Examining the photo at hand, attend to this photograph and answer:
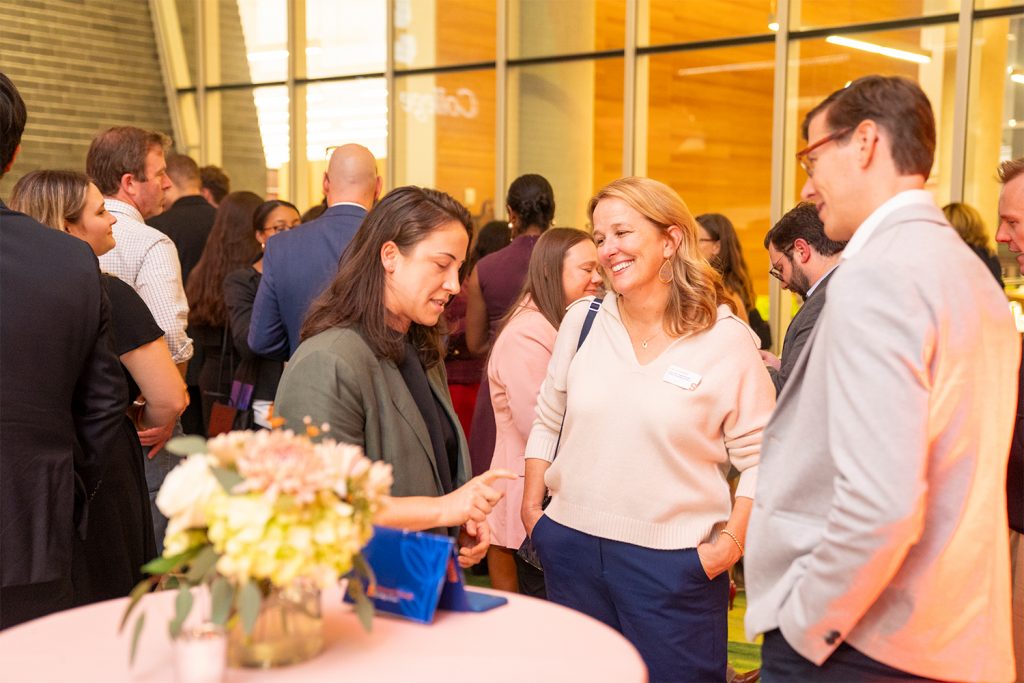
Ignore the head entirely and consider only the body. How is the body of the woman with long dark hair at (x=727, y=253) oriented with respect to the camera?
to the viewer's left

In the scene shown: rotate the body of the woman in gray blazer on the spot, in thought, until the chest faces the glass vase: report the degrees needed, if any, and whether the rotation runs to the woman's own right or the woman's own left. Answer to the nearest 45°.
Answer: approximately 45° to the woman's own right

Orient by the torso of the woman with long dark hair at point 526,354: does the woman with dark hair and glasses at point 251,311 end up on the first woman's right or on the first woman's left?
on the first woman's left

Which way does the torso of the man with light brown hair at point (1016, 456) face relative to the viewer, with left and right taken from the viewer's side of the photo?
facing to the left of the viewer

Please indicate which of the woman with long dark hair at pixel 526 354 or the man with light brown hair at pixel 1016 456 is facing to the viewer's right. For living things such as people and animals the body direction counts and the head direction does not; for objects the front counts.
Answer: the woman with long dark hair

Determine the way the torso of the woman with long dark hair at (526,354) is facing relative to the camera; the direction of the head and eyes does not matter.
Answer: to the viewer's right

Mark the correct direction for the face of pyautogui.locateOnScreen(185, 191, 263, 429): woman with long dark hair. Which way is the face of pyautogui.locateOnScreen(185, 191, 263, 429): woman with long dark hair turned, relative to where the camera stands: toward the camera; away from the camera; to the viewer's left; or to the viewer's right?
away from the camera

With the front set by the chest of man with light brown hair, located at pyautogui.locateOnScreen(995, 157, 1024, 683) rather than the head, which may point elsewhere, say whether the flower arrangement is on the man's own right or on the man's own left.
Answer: on the man's own left
